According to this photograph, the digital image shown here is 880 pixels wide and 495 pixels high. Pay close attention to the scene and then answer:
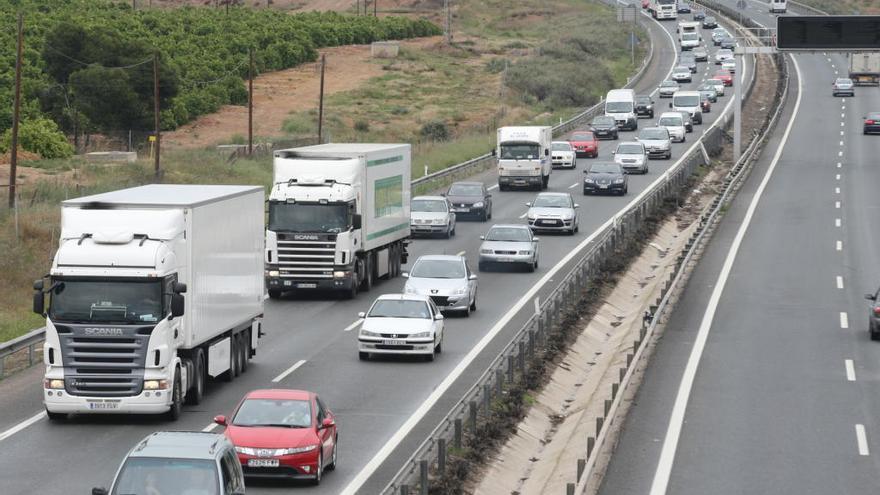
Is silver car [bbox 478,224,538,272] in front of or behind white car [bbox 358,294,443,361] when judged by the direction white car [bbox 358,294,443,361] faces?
behind

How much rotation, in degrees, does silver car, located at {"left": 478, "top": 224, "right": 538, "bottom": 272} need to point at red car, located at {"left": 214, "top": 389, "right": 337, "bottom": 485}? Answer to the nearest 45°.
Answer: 0° — it already faces it

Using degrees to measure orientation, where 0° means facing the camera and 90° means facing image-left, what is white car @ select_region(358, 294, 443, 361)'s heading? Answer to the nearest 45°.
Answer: approximately 0°

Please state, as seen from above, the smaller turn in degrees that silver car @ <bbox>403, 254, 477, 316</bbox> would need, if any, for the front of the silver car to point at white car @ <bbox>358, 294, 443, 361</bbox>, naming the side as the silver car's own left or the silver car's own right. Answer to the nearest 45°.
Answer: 0° — it already faces it

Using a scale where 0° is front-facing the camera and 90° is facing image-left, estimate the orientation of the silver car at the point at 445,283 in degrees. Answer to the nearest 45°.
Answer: approximately 0°
